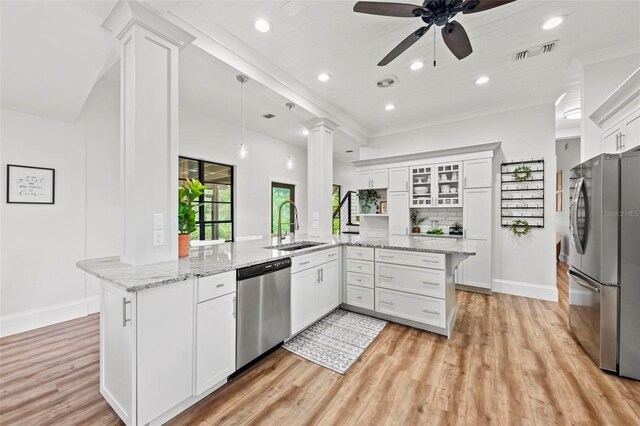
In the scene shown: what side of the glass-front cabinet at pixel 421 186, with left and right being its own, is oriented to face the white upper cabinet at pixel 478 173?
left

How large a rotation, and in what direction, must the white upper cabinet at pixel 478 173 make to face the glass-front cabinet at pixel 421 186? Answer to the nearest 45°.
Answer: approximately 90° to its right

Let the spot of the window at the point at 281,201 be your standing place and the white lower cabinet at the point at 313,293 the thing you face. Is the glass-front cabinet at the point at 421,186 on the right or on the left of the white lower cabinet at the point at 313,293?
left

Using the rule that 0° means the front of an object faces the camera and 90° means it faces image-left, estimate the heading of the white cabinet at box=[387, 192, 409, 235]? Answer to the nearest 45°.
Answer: approximately 0°
